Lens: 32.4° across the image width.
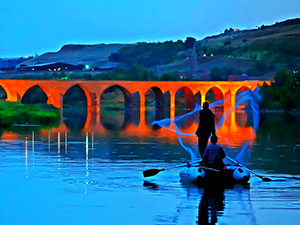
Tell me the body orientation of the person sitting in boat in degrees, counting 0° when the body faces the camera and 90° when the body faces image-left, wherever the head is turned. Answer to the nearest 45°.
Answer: approximately 180°
